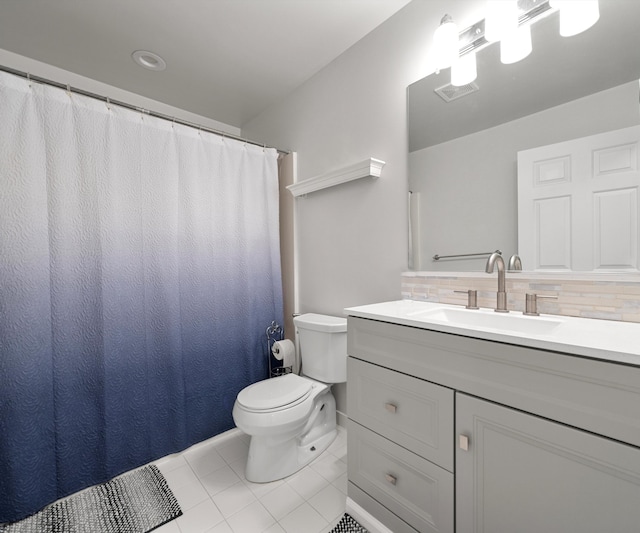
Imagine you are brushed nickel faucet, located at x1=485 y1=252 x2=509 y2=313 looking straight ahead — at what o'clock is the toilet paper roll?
The toilet paper roll is roughly at 2 o'clock from the brushed nickel faucet.

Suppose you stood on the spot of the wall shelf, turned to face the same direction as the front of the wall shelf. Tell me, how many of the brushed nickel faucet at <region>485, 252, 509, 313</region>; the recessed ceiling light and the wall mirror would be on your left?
2

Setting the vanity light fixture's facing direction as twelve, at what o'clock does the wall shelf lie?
The wall shelf is roughly at 2 o'clock from the vanity light fixture.

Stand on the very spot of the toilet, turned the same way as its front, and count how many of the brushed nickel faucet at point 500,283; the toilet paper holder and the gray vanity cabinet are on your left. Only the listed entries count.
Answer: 2

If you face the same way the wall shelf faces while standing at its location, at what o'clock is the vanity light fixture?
The vanity light fixture is roughly at 9 o'clock from the wall shelf.

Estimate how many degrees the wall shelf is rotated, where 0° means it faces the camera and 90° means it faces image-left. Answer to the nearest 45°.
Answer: approximately 45°
